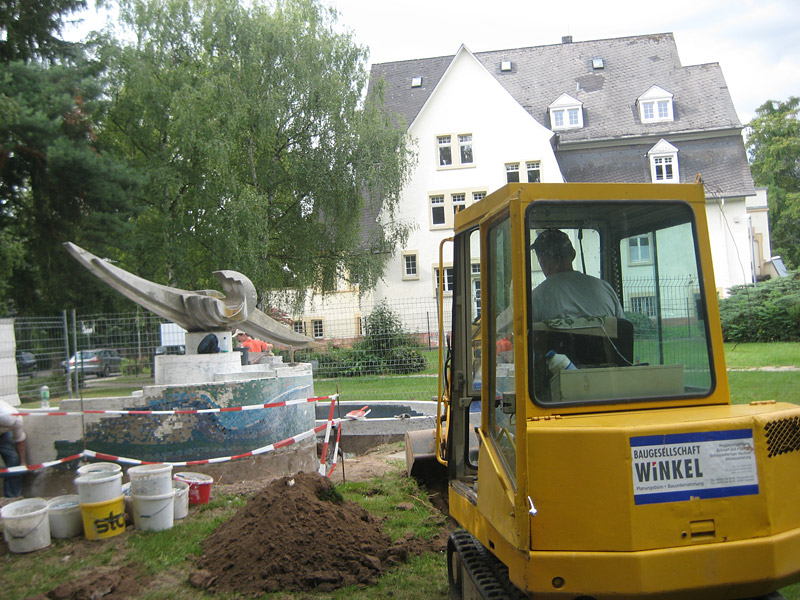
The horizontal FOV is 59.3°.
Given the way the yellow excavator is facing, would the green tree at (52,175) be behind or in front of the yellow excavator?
in front

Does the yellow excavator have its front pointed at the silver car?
yes

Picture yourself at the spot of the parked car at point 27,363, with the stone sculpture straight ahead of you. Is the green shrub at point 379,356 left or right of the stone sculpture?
left

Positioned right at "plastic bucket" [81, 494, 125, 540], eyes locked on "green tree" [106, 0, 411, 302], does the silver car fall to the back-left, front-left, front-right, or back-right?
front-left

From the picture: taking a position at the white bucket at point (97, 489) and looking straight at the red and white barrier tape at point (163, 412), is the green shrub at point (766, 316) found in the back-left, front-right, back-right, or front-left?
front-right

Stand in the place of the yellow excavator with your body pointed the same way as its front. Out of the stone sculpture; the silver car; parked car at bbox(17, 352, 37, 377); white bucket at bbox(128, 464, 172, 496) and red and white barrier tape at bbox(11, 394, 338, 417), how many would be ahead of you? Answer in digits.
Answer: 5

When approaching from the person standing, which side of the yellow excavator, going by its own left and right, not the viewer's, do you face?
left

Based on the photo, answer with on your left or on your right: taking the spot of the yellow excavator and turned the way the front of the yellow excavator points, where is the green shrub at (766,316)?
on your right

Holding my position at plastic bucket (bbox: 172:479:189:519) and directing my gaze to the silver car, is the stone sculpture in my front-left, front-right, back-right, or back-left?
front-right

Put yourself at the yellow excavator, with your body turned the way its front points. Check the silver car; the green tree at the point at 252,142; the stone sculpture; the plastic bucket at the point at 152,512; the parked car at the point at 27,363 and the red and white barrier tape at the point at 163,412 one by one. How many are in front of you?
6

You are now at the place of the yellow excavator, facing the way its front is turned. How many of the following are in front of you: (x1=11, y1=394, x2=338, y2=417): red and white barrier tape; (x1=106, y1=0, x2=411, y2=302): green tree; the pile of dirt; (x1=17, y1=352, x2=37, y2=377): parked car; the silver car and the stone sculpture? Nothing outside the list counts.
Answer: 6

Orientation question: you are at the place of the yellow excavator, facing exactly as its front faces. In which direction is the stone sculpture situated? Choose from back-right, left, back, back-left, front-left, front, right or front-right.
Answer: front

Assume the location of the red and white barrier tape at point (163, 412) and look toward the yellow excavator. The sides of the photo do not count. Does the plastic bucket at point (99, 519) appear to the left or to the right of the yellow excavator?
right

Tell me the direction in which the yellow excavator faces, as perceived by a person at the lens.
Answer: facing away from the viewer and to the left of the viewer
